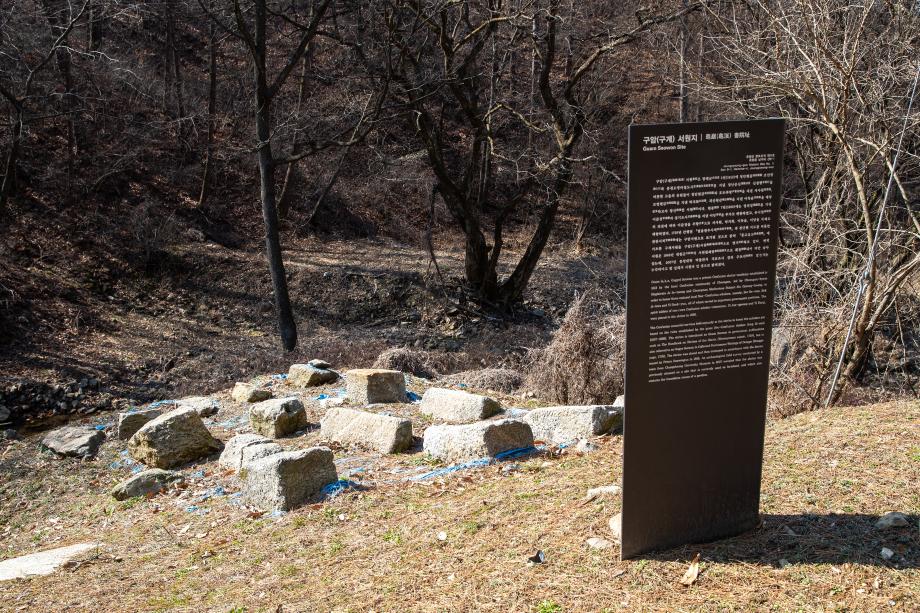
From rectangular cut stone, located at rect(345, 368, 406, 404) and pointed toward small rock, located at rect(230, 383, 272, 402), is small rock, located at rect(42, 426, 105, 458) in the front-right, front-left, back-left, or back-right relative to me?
front-left

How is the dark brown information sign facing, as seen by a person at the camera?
facing the viewer and to the right of the viewer

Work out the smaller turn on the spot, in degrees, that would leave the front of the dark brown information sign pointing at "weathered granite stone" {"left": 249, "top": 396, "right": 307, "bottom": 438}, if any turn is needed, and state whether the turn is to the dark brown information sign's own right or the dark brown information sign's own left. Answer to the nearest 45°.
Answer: approximately 180°

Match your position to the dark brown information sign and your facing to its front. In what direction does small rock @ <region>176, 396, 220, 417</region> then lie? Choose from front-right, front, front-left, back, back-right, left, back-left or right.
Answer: back

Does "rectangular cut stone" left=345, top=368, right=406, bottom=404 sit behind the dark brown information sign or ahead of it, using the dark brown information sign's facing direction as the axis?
behind

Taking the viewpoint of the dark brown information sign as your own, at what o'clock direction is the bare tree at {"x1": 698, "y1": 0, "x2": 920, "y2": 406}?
The bare tree is roughly at 8 o'clock from the dark brown information sign.

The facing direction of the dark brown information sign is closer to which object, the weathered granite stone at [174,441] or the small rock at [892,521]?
the small rock

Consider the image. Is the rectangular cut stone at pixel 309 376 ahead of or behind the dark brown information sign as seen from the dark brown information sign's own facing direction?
behind

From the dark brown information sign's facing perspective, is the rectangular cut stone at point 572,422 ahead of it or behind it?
behind

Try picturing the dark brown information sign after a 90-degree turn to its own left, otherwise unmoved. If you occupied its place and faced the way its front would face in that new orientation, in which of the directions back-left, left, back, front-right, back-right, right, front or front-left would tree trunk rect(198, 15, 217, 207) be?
left

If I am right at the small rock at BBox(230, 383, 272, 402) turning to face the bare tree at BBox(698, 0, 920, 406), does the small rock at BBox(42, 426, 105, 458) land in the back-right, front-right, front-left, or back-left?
back-right

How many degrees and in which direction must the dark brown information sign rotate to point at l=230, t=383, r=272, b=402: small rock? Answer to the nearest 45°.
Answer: approximately 180°

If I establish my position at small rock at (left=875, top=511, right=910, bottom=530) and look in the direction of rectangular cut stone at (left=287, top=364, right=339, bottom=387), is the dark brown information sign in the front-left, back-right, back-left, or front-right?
front-left

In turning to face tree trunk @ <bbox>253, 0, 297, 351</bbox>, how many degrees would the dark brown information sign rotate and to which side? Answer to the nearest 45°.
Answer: approximately 180°

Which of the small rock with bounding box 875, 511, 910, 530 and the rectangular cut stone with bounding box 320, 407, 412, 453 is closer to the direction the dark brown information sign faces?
the small rock
